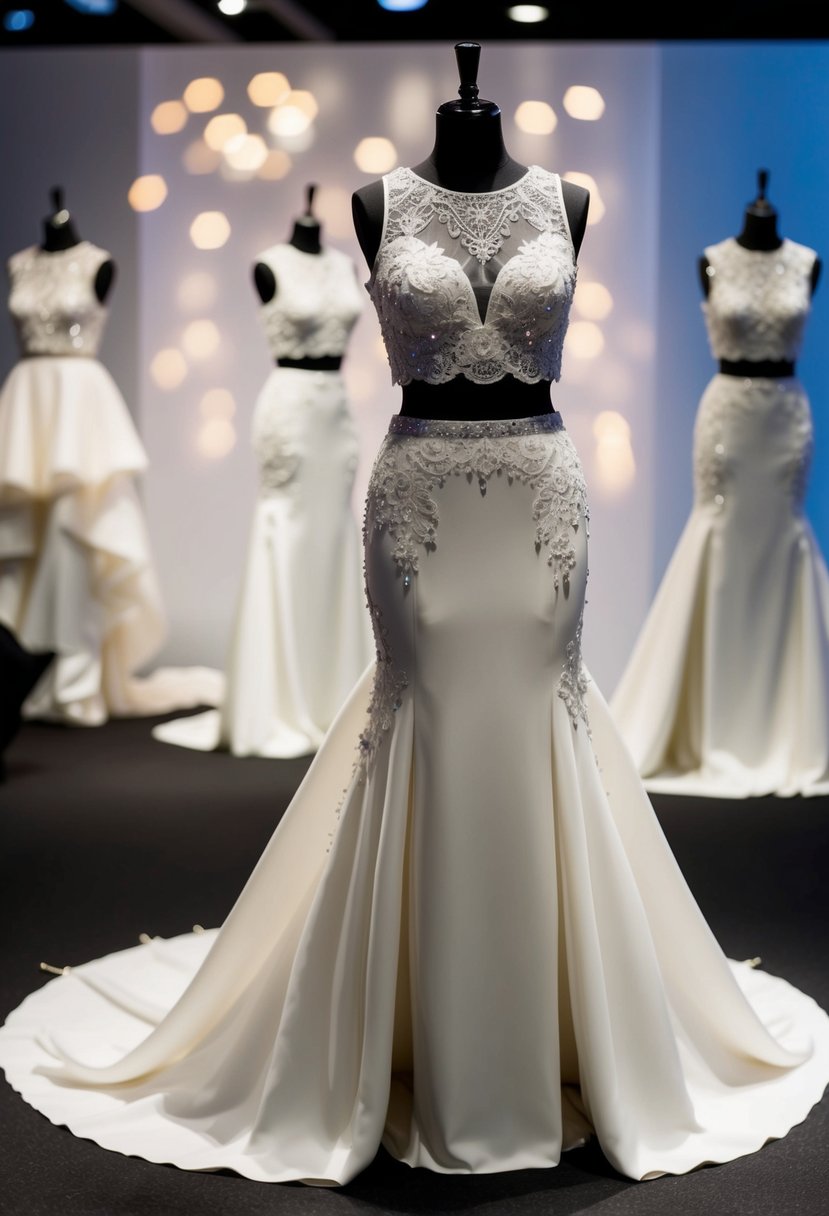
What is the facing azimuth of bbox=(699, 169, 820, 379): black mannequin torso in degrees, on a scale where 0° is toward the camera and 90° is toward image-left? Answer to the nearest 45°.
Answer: approximately 0°

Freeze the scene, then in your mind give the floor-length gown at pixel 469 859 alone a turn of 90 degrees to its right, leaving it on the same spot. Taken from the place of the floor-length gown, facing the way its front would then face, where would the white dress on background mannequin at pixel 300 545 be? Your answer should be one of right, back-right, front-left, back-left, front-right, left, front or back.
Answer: right

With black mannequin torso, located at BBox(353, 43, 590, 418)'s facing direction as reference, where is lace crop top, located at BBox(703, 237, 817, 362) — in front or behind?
behind

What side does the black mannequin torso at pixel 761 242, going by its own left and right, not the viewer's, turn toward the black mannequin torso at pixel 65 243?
right

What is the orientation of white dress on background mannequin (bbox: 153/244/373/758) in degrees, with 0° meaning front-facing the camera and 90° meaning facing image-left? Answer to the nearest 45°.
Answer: approximately 315°

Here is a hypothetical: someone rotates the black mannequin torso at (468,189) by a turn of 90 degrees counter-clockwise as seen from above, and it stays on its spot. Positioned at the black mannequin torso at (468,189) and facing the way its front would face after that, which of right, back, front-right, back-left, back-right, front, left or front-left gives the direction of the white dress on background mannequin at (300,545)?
left

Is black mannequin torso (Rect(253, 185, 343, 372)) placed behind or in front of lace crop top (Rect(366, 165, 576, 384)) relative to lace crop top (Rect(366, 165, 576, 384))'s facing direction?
behind

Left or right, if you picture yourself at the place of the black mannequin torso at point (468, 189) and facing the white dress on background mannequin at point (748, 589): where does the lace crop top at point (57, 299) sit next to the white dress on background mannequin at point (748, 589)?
left
